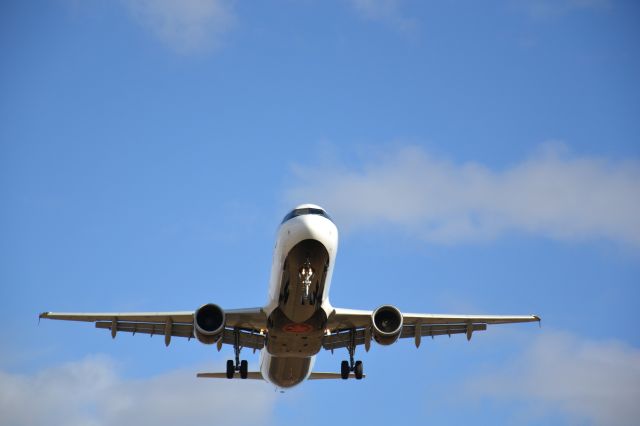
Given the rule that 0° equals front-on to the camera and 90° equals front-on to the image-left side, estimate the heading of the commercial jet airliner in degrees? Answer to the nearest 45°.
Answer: approximately 0°
